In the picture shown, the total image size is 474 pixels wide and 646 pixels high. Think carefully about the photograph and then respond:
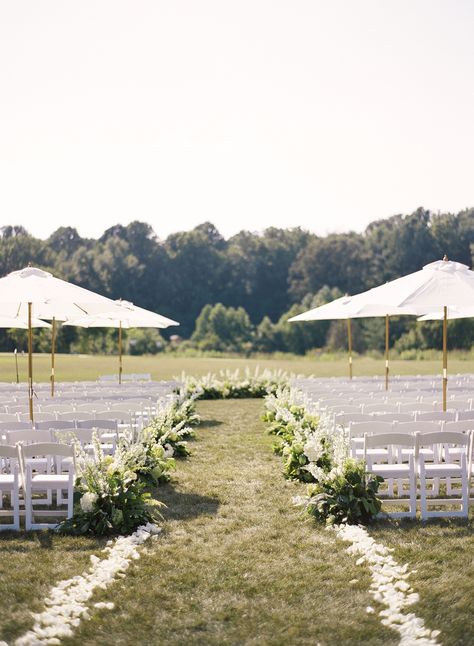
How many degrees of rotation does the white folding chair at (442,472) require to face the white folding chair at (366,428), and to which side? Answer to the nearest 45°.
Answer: approximately 45° to its left

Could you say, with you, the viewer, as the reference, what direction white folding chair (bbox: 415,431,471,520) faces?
facing away from the viewer

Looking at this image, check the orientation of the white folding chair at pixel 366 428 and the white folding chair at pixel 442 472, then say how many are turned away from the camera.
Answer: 2

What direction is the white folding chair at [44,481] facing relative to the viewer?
away from the camera

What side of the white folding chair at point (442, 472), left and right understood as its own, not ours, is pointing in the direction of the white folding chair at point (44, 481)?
left

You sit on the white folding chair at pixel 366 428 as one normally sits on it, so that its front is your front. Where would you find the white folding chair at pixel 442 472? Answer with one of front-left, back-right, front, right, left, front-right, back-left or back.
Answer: back-right

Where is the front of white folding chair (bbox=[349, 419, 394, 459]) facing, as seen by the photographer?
facing away from the viewer

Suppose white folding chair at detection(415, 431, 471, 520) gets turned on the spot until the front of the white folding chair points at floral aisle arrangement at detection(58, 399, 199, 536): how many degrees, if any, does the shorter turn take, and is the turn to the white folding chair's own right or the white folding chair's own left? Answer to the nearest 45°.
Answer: approximately 90° to the white folding chair's own left

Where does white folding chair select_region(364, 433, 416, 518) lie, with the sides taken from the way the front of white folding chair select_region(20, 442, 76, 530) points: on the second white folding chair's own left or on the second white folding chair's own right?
on the second white folding chair's own right
